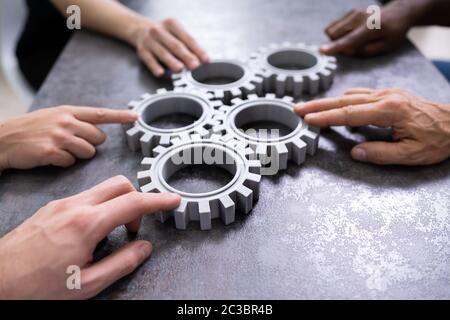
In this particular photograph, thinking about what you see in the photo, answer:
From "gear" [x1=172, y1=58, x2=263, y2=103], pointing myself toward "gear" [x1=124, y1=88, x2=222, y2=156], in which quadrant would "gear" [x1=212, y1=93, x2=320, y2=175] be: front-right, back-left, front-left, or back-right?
front-left

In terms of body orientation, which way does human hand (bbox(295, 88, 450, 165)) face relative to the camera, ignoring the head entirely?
to the viewer's left

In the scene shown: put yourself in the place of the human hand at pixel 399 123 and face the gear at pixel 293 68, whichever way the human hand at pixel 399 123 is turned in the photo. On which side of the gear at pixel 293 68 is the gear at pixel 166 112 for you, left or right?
left

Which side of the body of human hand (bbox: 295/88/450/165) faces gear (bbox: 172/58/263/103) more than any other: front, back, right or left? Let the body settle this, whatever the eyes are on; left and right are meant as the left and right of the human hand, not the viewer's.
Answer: front

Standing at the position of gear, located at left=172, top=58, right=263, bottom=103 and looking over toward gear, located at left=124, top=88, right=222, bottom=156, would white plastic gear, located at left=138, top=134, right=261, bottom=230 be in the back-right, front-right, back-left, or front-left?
front-left

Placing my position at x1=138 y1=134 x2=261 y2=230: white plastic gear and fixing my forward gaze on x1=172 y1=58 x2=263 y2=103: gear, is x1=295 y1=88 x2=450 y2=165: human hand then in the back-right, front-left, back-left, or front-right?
front-right

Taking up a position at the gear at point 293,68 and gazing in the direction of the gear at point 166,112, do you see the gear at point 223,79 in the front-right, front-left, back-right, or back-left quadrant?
front-right

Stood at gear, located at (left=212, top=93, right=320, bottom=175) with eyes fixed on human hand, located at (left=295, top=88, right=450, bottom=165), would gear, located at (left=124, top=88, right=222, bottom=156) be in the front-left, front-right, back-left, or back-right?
back-left

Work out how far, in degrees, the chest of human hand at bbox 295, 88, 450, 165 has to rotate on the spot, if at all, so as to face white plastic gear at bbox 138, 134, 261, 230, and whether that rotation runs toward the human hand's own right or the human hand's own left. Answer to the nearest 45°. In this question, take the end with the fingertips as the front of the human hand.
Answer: approximately 45° to the human hand's own left

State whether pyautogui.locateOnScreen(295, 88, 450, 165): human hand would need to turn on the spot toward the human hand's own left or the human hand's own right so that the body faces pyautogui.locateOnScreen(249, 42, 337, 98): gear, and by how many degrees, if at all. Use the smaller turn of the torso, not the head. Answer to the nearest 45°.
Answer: approximately 45° to the human hand's own right

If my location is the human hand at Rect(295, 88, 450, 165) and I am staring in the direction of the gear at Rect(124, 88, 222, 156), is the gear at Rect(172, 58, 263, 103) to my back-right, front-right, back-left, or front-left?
front-right

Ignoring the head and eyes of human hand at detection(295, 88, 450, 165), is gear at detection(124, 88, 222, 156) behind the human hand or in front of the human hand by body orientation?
in front

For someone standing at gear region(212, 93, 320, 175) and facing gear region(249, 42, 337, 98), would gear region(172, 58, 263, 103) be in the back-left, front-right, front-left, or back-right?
front-left
